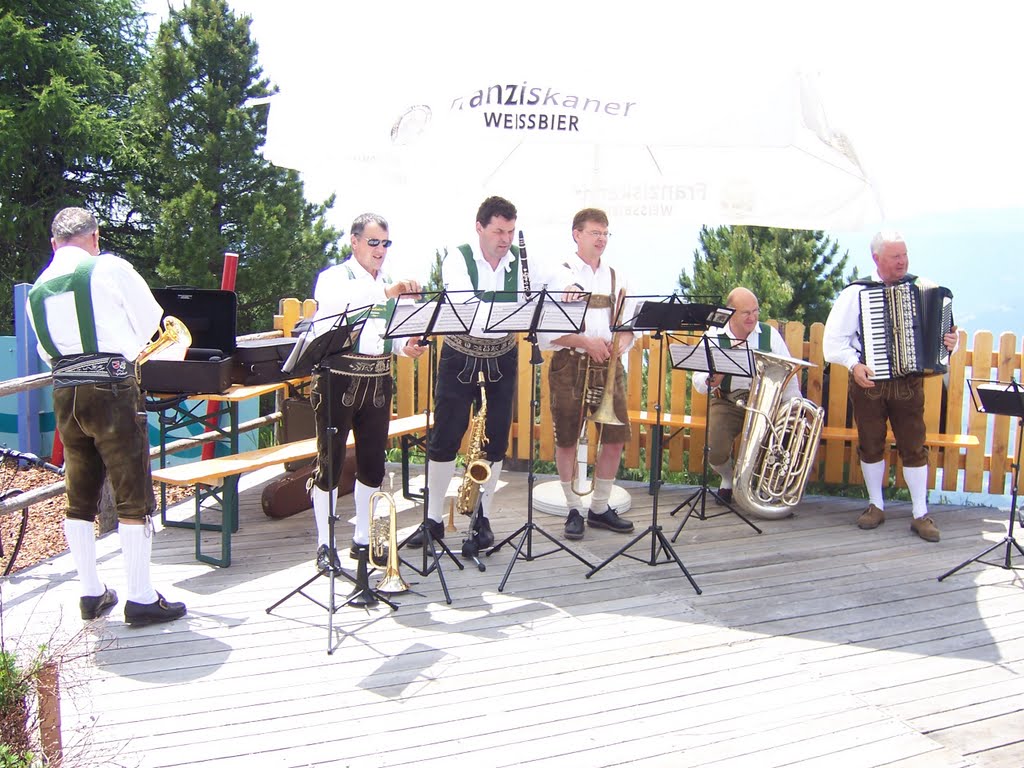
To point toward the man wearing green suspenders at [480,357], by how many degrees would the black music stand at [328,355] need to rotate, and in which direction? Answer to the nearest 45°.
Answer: approximately 90° to its right

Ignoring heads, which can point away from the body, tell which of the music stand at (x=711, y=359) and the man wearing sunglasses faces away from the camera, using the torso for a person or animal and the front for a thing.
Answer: the music stand

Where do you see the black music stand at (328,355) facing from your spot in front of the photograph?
facing away from the viewer and to the left of the viewer

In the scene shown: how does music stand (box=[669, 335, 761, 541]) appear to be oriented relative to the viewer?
away from the camera

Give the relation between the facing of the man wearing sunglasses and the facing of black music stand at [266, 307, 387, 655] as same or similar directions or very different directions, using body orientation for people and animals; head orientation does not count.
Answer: very different directions

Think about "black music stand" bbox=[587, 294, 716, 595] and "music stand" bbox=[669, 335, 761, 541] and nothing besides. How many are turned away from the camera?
2

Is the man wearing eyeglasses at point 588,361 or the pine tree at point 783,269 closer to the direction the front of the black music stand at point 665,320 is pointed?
the pine tree

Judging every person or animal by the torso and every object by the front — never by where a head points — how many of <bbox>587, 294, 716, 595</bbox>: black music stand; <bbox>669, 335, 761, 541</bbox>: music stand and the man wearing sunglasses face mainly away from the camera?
2

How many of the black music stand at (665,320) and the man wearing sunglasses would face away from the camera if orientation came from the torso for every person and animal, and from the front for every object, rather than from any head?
1

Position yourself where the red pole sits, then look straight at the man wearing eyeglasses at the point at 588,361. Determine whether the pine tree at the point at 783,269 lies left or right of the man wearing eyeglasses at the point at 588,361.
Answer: left

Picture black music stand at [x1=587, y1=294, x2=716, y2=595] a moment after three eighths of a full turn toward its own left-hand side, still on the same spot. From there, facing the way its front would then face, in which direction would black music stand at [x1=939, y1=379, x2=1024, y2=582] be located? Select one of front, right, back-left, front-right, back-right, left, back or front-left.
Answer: back-left

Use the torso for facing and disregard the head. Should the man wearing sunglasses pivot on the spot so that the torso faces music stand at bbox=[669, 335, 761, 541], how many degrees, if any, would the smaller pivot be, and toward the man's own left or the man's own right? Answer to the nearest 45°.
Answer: approximately 45° to the man's own left

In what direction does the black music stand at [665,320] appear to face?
away from the camera
